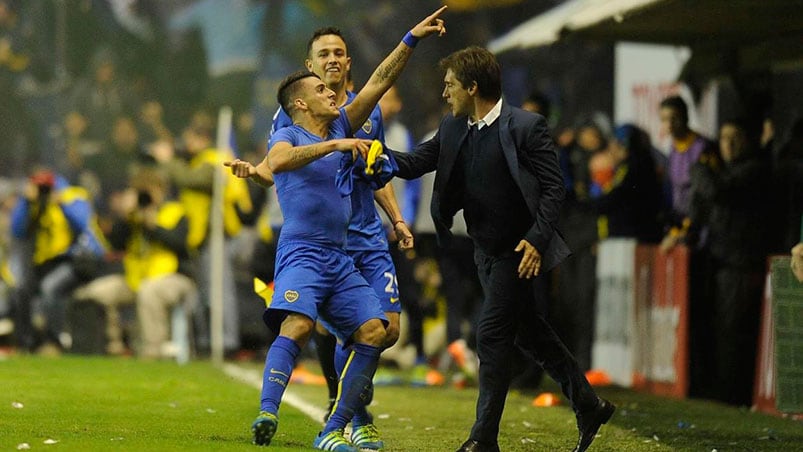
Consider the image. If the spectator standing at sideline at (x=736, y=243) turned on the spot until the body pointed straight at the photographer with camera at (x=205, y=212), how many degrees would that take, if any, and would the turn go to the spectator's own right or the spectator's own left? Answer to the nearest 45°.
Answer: approximately 90° to the spectator's own right

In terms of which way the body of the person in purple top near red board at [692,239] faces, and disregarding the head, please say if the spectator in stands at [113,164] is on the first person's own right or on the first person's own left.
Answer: on the first person's own right

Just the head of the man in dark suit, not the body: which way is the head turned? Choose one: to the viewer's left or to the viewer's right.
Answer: to the viewer's left

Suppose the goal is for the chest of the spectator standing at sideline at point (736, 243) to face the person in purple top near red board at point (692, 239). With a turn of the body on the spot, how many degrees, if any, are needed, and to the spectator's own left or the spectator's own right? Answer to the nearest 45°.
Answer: approximately 90° to the spectator's own right

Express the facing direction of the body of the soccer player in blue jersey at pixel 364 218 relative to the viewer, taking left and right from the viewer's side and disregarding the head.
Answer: facing the viewer

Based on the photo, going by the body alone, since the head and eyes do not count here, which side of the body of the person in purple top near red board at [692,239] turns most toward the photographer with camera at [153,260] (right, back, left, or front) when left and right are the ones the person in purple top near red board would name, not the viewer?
right

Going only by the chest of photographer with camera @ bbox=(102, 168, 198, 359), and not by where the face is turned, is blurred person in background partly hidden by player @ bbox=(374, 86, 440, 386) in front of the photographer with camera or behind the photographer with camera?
in front

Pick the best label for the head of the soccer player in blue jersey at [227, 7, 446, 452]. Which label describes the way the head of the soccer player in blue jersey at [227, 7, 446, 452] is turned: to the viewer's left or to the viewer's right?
to the viewer's right

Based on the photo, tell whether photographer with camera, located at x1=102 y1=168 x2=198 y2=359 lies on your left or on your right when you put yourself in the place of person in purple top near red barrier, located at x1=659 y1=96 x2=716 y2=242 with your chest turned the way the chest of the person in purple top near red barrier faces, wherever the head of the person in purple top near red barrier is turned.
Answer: on your right

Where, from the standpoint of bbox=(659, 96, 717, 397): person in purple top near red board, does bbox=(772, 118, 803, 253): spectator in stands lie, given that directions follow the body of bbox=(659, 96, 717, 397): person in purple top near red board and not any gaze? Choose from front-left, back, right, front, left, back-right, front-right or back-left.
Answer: left

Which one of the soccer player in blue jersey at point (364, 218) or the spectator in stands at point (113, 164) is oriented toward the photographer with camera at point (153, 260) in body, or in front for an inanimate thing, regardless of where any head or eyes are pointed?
the spectator in stands

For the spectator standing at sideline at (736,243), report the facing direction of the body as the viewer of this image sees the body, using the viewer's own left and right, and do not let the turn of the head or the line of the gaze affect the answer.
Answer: facing the viewer and to the left of the viewer

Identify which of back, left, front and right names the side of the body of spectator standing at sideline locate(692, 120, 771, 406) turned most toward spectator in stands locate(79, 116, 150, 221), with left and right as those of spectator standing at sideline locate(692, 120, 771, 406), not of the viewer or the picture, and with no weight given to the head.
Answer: right

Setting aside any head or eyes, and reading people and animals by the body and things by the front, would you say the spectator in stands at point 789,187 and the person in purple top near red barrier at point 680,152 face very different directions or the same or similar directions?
same or similar directions
